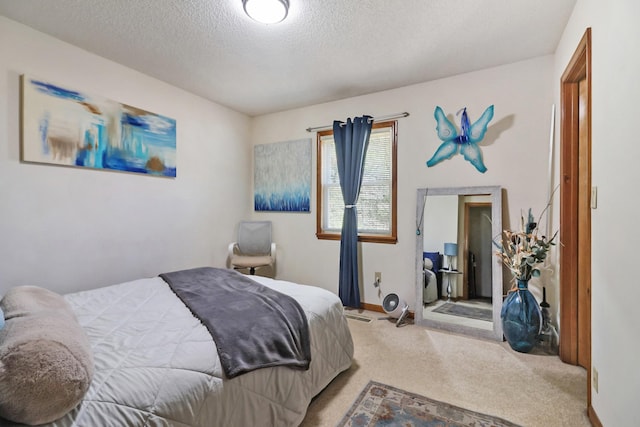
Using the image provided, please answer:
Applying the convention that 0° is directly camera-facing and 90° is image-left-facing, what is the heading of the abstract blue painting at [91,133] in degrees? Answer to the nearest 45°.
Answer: approximately 315°

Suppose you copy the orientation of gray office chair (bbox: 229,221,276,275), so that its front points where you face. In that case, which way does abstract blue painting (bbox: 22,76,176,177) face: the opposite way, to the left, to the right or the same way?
to the left

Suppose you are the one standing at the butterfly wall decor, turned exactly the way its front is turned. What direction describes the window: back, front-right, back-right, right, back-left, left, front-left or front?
right

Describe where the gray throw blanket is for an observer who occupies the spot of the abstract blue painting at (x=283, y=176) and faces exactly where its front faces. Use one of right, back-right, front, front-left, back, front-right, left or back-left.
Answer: front-left

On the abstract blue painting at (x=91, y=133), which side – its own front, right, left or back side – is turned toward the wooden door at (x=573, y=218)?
front

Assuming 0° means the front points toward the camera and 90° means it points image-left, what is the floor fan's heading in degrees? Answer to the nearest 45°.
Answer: approximately 45°

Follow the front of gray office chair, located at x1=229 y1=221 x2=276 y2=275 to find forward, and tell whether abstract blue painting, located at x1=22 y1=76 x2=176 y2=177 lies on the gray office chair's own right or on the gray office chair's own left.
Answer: on the gray office chair's own right

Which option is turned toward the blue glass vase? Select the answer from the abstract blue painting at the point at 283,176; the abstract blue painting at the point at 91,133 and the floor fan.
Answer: the abstract blue painting at the point at 91,133

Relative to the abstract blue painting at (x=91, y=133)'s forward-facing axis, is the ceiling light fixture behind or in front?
in front

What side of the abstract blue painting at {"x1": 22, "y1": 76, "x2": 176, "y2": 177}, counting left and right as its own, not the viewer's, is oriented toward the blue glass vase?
front

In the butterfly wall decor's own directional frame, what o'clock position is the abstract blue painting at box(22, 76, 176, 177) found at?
The abstract blue painting is roughly at 2 o'clock from the butterfly wall decor.

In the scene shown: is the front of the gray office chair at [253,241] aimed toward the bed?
yes

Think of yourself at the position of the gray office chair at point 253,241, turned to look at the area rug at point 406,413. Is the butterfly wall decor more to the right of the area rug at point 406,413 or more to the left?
left

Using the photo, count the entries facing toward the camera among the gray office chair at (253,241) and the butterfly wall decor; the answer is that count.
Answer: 2

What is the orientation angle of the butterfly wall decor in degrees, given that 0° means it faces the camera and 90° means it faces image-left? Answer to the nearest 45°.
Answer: approximately 0°
